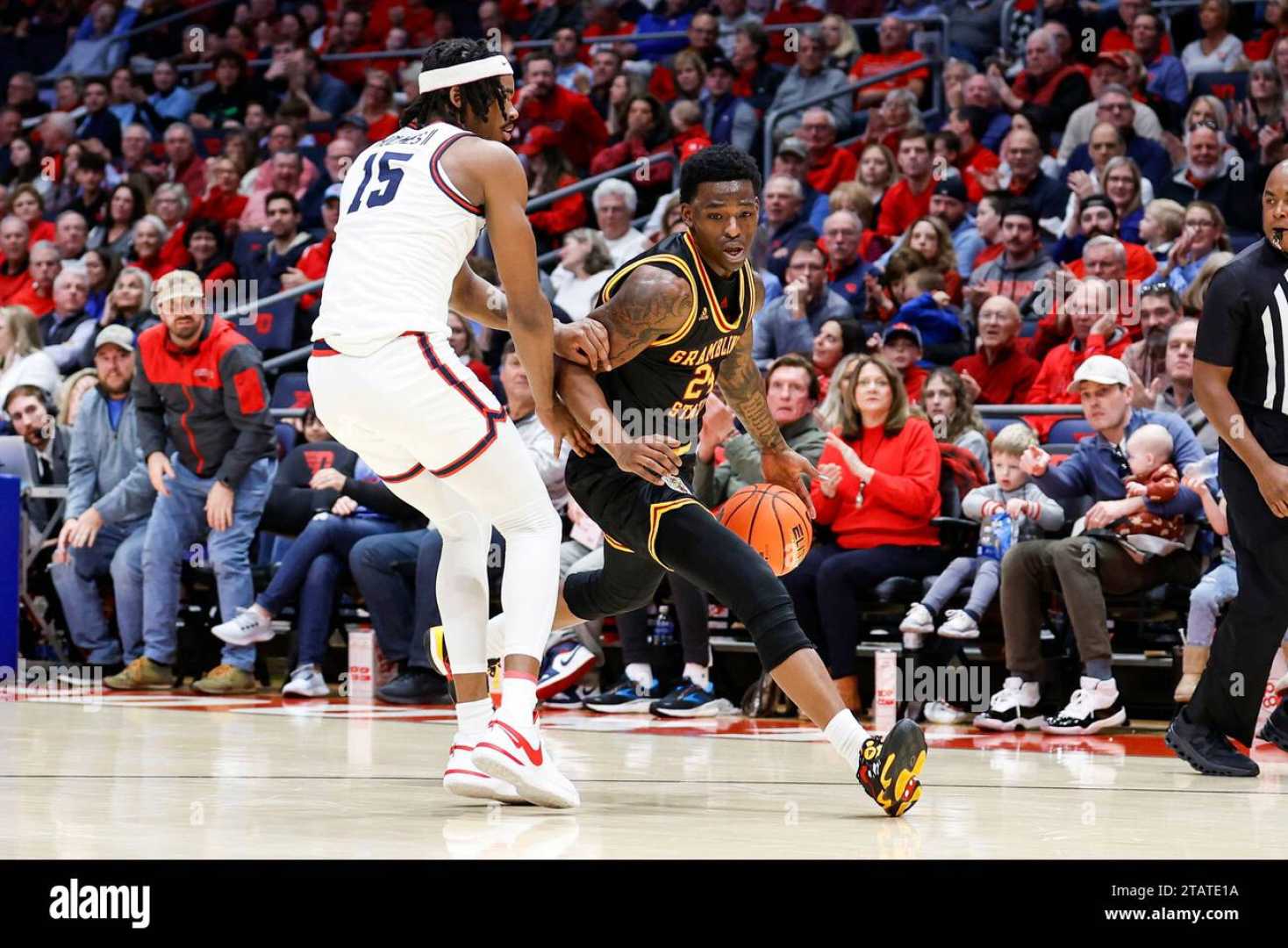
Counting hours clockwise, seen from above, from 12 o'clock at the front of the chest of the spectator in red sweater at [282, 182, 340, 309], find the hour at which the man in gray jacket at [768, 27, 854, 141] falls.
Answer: The man in gray jacket is roughly at 9 o'clock from the spectator in red sweater.

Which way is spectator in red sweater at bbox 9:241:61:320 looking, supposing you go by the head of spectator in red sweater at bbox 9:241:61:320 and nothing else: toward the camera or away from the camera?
toward the camera

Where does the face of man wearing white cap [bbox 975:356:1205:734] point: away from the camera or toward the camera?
toward the camera

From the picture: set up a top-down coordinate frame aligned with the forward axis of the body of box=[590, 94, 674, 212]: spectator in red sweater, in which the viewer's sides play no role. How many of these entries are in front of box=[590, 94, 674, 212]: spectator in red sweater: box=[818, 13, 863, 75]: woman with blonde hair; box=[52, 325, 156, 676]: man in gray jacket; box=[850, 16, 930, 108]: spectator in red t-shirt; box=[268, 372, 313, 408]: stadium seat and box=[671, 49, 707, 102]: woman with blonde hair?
2

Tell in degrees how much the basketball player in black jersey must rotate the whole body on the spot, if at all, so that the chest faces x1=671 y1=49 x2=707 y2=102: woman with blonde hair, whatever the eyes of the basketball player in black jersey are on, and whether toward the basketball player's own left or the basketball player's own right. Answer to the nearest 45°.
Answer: approximately 135° to the basketball player's own left

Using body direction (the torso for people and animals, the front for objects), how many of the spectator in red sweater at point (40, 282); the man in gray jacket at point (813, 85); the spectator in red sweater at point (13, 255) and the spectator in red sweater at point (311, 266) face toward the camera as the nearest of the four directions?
4

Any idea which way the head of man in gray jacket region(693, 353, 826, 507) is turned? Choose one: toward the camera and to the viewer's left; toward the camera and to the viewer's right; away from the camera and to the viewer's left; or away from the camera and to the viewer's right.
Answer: toward the camera and to the viewer's left

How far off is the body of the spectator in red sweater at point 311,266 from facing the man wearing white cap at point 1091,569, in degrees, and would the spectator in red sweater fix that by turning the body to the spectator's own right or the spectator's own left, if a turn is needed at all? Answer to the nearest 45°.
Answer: approximately 45° to the spectator's own left

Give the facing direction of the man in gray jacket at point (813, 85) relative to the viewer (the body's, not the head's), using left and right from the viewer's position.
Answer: facing the viewer

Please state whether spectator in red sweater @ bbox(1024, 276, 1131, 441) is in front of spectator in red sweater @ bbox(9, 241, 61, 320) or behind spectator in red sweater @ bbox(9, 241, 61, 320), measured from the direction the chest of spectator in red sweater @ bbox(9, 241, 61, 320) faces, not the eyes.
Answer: in front

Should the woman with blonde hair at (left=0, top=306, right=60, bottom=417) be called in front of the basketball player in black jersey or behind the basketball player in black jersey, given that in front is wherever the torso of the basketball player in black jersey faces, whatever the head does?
behind

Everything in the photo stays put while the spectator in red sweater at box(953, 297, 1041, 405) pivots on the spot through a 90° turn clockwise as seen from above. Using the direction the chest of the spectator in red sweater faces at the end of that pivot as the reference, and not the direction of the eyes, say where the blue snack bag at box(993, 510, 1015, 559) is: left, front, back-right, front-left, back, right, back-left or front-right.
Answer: back-left

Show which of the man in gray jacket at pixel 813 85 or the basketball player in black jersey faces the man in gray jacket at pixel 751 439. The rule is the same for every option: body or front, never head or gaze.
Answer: the man in gray jacket at pixel 813 85

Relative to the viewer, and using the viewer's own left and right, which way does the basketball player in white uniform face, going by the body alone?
facing away from the viewer and to the right of the viewer

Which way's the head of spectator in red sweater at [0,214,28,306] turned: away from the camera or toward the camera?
toward the camera
